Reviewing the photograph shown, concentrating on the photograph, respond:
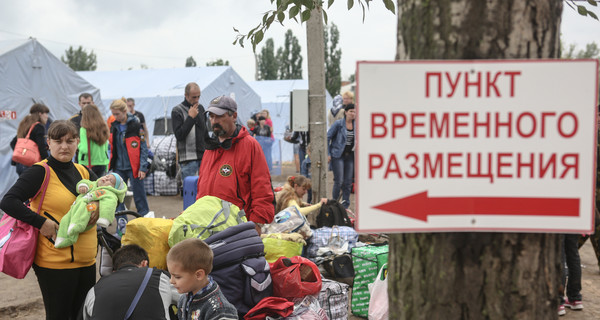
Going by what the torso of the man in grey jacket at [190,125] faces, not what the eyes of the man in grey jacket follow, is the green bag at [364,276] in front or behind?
in front

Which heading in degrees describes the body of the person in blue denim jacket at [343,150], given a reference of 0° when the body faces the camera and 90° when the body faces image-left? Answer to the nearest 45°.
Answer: approximately 315°

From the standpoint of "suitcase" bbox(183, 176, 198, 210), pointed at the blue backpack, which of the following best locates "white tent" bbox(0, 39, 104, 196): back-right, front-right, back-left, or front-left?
back-right

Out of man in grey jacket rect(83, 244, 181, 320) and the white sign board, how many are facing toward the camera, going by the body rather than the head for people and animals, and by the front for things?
1

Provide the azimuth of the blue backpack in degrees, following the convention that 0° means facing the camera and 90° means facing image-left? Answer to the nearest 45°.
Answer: approximately 315°

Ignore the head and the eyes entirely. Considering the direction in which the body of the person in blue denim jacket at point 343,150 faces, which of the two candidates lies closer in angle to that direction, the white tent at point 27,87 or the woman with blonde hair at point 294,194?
the woman with blonde hair

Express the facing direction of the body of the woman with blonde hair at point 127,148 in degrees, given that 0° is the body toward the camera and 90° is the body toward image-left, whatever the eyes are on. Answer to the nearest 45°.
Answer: approximately 45°

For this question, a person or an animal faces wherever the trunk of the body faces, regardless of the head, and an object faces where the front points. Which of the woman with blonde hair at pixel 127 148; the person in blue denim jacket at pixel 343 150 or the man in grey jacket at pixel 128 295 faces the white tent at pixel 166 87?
the man in grey jacket

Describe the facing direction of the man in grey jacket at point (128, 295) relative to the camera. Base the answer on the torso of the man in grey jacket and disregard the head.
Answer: away from the camera

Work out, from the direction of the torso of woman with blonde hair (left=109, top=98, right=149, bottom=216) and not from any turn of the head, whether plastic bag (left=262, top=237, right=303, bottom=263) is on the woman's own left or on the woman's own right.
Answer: on the woman's own left
